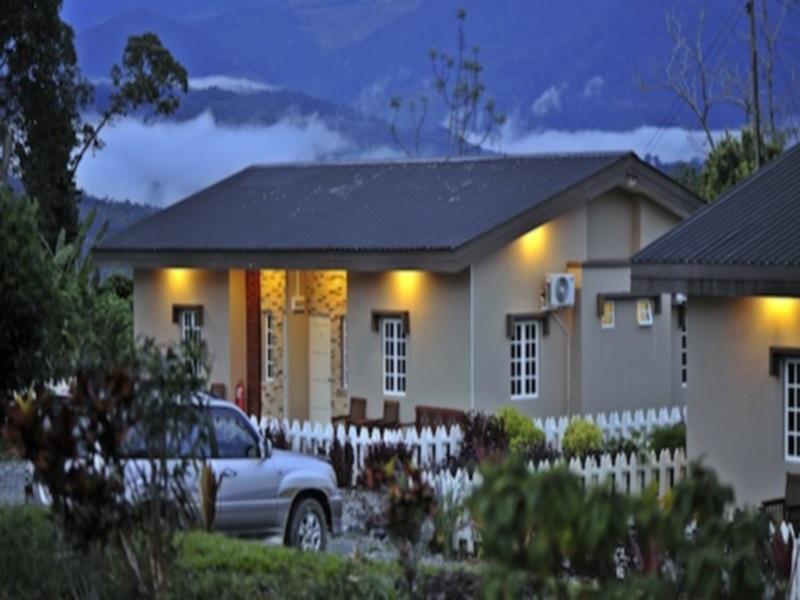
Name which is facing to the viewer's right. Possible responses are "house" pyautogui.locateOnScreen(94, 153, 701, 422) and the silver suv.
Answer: the silver suv

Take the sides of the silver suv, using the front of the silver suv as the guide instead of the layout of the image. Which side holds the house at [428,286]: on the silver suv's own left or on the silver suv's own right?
on the silver suv's own left

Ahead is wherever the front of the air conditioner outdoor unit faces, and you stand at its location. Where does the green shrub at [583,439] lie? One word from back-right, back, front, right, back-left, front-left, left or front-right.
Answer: front-right

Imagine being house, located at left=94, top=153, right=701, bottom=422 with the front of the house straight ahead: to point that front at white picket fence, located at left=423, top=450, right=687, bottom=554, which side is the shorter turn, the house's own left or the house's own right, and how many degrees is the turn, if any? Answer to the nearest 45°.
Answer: approximately 45° to the house's own left

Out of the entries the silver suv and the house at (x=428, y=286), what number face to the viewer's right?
1

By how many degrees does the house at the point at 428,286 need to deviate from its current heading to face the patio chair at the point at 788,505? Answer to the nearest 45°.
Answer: approximately 45° to its left

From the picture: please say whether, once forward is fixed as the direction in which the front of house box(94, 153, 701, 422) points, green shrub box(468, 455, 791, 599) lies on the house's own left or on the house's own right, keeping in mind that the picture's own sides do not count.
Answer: on the house's own left

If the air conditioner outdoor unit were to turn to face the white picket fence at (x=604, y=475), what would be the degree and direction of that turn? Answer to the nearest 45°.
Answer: approximately 45° to its right

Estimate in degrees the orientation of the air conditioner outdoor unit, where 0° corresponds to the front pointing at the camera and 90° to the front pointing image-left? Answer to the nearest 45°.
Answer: approximately 315°

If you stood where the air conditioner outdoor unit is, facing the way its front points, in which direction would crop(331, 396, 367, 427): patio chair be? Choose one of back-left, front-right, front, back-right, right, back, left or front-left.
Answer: back-right

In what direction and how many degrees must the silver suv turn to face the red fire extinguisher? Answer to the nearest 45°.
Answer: approximately 90° to its left

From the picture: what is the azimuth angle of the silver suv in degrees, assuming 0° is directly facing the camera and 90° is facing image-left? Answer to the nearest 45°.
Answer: approximately 270°
